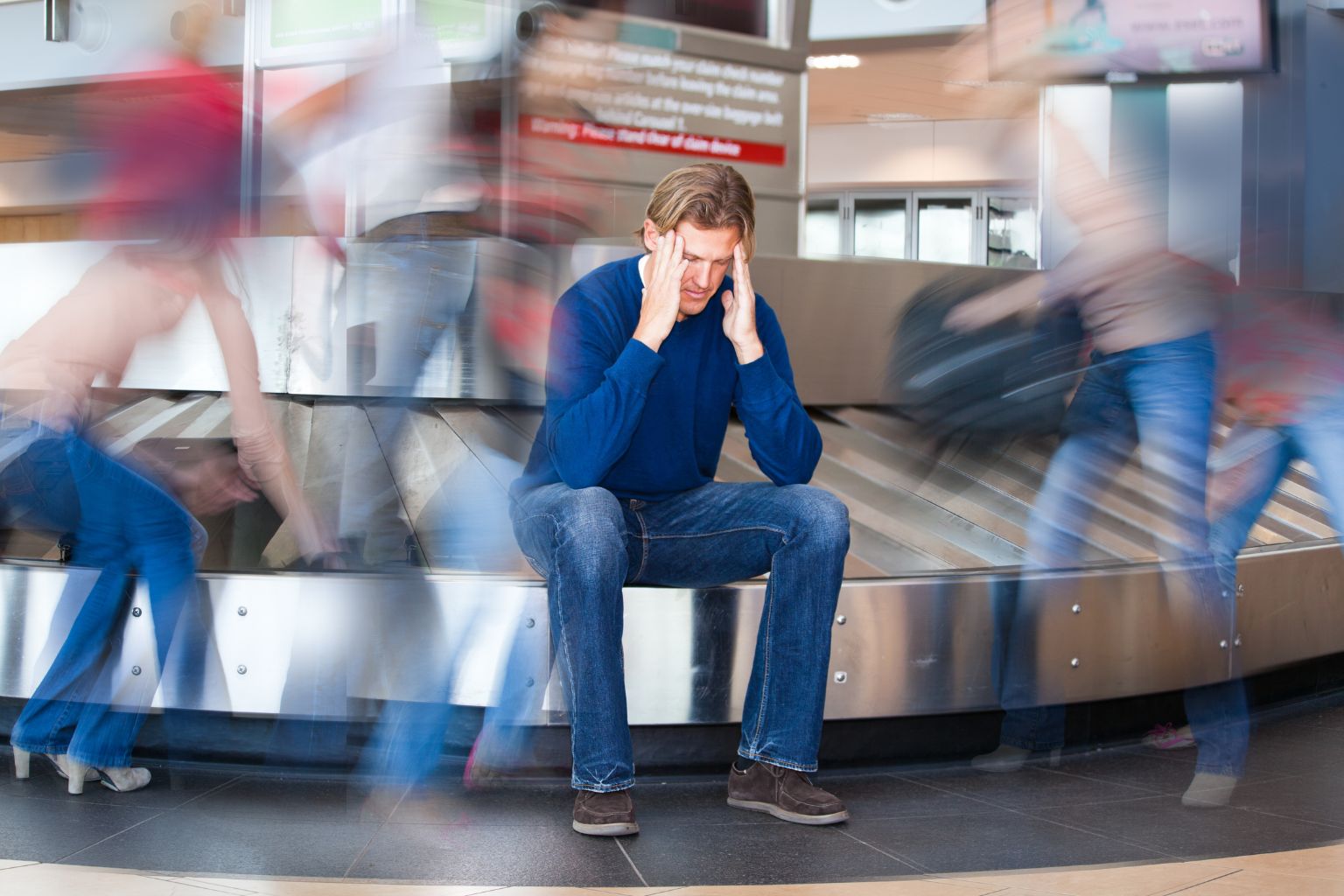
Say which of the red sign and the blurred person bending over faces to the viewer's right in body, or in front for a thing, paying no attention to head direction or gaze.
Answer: the blurred person bending over

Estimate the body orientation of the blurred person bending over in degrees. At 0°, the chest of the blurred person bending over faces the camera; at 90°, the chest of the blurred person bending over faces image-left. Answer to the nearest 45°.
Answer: approximately 270°

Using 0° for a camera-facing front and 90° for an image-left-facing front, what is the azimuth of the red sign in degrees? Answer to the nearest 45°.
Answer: approximately 0°
